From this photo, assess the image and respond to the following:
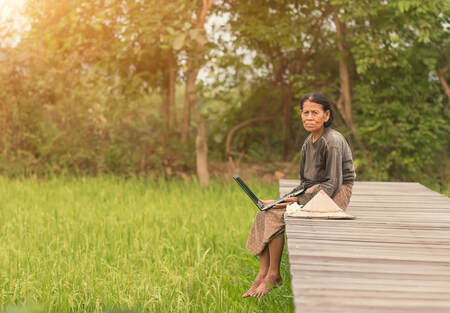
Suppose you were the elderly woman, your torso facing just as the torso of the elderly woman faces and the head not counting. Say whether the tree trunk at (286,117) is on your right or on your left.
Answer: on your right

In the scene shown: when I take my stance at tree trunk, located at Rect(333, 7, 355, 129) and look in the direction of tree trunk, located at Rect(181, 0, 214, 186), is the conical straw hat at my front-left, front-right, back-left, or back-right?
front-left

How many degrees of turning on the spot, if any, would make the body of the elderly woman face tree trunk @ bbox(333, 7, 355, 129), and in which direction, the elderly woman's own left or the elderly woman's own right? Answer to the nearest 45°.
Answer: approximately 135° to the elderly woman's own right

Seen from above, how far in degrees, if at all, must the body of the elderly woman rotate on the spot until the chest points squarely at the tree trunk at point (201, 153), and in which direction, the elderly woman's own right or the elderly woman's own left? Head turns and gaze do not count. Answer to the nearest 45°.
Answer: approximately 135° to the elderly woman's own right

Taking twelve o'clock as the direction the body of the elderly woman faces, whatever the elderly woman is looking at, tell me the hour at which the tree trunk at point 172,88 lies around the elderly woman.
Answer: The tree trunk is roughly at 4 o'clock from the elderly woman.

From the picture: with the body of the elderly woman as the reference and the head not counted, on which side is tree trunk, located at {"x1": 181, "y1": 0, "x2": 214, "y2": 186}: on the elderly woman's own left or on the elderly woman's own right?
on the elderly woman's own right

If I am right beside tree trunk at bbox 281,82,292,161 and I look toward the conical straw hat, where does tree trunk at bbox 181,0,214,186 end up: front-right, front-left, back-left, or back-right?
front-right

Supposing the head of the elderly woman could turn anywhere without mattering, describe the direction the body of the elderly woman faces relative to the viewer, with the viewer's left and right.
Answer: facing the viewer and to the left of the viewer
